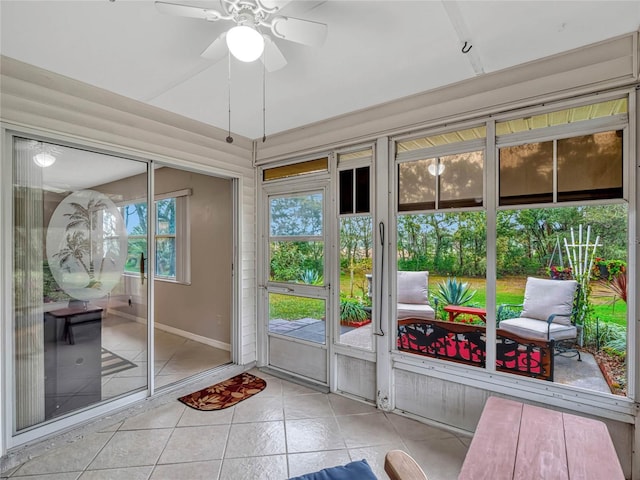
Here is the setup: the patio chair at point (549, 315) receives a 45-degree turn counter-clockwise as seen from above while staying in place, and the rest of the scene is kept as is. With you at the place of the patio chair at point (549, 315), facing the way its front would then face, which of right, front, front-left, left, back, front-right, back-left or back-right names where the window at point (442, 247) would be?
right

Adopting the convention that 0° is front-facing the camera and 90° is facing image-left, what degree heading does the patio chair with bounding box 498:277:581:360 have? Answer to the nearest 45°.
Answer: approximately 45°

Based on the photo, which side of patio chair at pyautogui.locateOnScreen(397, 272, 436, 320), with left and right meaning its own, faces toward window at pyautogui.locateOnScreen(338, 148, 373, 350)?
front

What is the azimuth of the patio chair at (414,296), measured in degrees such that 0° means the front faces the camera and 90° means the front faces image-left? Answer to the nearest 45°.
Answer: approximately 0°

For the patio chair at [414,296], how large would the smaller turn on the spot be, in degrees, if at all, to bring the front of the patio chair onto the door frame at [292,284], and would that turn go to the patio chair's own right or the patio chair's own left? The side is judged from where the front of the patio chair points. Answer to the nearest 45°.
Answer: approximately 90° to the patio chair's own right

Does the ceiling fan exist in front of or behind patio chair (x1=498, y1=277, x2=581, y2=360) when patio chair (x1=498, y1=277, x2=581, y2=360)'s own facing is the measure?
in front

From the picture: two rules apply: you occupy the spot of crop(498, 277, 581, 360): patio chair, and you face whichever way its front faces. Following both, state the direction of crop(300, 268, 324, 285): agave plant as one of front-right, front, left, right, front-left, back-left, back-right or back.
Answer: front-right

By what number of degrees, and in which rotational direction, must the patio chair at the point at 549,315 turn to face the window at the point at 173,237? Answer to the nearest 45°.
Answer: approximately 45° to its right

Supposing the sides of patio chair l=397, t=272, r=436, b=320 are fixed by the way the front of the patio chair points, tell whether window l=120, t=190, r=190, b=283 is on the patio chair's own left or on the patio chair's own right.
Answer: on the patio chair's own right

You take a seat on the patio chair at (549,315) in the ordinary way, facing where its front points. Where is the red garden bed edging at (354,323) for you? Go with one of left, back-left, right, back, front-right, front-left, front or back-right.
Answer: front-right

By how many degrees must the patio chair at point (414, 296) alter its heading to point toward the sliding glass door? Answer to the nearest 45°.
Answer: approximately 90° to its right
